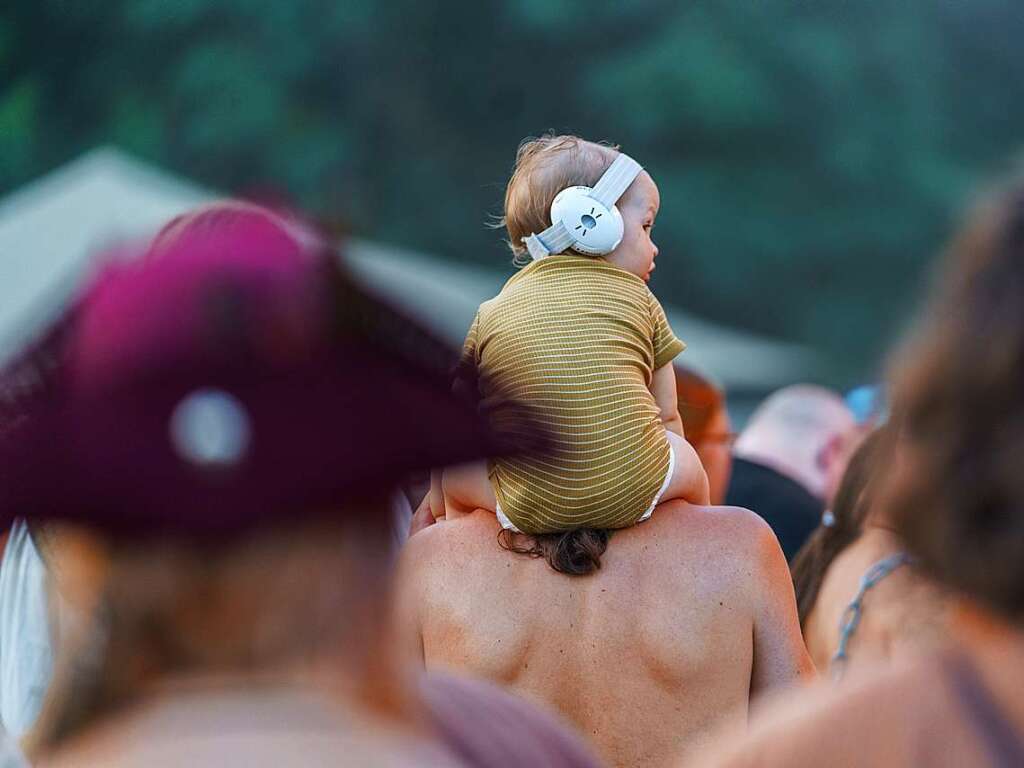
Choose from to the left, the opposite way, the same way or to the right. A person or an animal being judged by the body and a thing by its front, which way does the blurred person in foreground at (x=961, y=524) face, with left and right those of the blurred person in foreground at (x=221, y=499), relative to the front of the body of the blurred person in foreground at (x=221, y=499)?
the same way

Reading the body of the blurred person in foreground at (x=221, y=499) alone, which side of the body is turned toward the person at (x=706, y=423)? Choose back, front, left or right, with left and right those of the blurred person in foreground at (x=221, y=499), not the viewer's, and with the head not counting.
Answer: front

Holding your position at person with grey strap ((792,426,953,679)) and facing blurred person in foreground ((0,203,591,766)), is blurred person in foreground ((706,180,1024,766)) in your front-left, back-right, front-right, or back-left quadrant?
front-left

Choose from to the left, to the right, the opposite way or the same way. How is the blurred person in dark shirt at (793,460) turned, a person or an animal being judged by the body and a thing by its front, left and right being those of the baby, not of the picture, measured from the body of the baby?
the same way

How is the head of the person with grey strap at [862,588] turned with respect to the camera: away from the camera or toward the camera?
away from the camera

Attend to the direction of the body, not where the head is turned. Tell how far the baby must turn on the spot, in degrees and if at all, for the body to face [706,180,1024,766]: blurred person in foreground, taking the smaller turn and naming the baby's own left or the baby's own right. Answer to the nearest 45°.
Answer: approximately 135° to the baby's own right

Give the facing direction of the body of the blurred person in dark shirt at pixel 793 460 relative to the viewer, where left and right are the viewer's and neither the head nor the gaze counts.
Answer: facing away from the viewer and to the right of the viewer

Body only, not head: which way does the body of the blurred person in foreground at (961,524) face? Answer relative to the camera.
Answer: away from the camera

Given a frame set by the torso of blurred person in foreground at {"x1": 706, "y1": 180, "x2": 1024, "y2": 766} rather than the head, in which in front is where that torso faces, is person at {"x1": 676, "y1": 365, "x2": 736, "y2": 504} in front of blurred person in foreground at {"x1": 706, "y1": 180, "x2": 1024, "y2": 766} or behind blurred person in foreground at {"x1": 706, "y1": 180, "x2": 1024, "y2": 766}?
in front

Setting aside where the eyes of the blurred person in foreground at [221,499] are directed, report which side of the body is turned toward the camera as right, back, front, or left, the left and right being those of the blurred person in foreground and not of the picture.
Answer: back

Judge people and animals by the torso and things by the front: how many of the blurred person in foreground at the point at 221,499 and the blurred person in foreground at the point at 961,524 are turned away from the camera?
2
